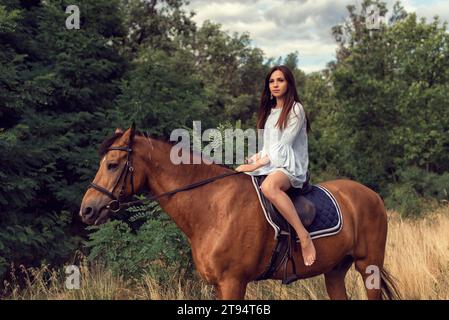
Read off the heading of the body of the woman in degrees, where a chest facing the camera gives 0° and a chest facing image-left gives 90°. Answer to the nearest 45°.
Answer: approximately 45°
